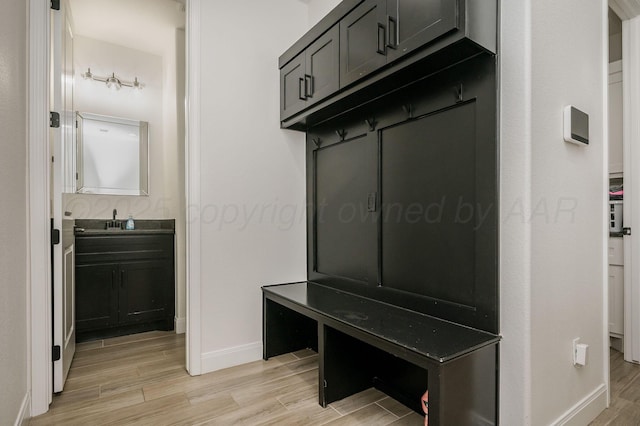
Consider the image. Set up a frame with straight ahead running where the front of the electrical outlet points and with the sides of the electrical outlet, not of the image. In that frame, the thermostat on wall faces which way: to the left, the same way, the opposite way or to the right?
the same way

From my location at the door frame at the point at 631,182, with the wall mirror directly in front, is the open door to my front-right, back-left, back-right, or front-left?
front-left

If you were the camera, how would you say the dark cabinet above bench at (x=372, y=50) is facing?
facing the viewer and to the left of the viewer

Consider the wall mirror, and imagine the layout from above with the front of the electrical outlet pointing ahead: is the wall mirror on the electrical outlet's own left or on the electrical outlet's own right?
on the electrical outlet's own right

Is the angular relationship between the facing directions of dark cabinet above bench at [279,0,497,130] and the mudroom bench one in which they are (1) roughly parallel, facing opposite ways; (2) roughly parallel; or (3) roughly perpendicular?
roughly parallel

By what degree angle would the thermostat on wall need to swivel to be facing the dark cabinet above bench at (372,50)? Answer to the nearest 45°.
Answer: approximately 90° to its right

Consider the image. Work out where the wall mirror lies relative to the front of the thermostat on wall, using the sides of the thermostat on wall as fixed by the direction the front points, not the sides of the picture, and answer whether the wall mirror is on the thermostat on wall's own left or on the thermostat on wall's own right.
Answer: on the thermostat on wall's own right

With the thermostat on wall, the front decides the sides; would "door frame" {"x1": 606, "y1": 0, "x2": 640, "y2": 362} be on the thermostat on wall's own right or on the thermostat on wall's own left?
on the thermostat on wall's own left

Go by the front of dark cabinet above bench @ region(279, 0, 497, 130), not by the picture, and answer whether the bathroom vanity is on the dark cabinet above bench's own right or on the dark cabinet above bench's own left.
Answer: on the dark cabinet above bench's own right

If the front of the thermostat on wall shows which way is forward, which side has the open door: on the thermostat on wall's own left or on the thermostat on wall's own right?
on the thermostat on wall's own right

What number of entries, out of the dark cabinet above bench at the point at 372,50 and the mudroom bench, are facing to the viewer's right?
0

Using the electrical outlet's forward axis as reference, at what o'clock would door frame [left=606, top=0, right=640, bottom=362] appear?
The door frame is roughly at 8 o'clock from the electrical outlet.
